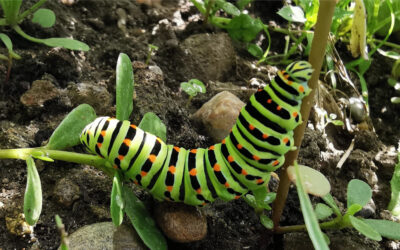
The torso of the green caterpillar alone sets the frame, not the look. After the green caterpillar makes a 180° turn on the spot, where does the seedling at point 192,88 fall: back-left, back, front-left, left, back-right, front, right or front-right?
right

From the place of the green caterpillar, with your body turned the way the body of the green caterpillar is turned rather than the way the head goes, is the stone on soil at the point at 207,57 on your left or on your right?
on your left

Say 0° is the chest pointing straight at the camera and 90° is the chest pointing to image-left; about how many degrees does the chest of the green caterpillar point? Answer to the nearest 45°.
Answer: approximately 270°

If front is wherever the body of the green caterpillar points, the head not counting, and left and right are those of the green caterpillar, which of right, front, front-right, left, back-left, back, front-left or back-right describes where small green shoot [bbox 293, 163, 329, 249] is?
front-right

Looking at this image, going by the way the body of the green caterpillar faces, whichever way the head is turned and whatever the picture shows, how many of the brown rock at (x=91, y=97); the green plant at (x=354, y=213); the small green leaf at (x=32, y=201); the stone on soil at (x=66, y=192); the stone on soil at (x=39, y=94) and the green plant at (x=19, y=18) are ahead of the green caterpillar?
1

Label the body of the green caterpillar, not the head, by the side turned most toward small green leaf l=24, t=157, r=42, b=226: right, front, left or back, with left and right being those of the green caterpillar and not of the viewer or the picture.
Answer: back

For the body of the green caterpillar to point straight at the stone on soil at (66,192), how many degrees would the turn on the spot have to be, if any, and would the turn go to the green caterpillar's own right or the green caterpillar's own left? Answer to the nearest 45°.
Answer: approximately 180°

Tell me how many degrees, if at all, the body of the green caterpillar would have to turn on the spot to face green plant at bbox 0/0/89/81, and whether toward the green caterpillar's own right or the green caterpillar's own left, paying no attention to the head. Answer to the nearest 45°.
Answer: approximately 135° to the green caterpillar's own left

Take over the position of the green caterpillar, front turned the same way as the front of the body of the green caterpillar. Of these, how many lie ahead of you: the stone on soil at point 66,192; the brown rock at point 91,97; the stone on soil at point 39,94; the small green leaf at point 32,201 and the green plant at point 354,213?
1

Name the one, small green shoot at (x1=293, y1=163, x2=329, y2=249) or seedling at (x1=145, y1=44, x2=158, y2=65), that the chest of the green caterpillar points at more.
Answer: the small green shoot

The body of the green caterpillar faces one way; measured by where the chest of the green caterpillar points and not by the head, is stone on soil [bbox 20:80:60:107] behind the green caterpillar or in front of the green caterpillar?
behind

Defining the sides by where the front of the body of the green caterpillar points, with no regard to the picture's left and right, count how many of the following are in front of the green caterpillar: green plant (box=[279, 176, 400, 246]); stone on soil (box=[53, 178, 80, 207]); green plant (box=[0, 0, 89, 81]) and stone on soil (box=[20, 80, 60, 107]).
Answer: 1
